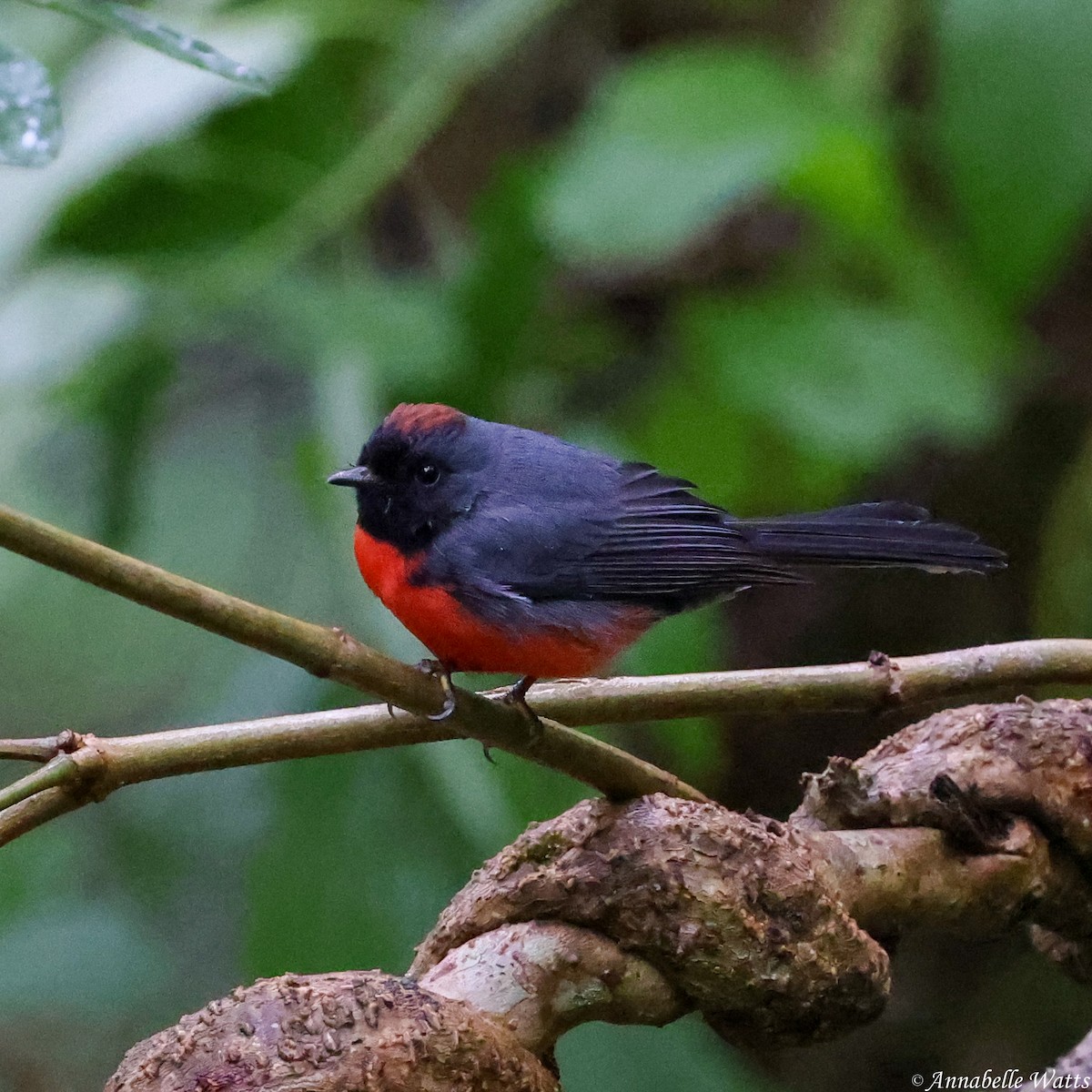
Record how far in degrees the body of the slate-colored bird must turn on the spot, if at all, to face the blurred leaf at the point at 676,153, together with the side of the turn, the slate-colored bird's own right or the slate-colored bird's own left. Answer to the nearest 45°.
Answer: approximately 135° to the slate-colored bird's own right

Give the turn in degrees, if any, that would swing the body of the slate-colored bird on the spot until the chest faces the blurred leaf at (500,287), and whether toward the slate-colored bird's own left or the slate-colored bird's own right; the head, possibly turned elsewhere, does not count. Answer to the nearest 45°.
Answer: approximately 90° to the slate-colored bird's own right

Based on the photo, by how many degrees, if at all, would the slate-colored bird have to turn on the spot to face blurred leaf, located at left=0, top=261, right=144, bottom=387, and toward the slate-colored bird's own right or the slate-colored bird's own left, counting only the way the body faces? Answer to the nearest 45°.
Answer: approximately 45° to the slate-colored bird's own right

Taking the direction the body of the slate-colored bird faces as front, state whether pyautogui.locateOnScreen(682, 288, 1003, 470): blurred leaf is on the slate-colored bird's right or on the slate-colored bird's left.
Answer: on the slate-colored bird's right

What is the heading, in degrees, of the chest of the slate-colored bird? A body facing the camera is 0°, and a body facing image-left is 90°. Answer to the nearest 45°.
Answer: approximately 90°

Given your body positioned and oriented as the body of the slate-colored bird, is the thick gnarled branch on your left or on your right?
on your left
